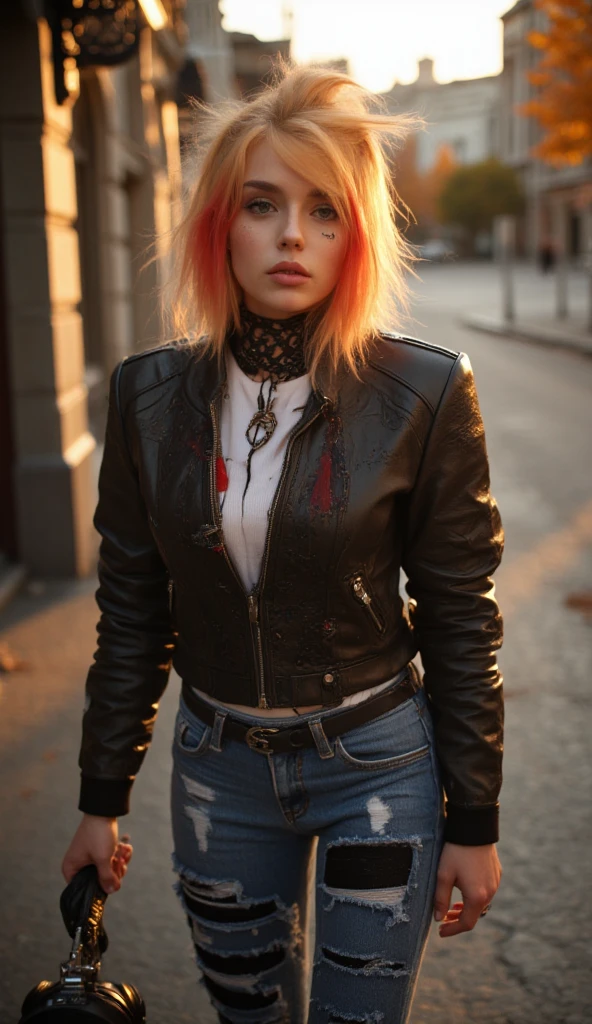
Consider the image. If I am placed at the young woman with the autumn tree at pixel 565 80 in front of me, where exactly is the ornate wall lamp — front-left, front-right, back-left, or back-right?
front-left

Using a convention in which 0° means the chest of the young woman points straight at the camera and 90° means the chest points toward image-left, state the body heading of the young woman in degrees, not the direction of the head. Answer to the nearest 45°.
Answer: approximately 0°

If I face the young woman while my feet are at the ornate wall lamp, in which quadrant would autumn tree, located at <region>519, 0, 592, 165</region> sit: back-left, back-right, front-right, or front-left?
back-left

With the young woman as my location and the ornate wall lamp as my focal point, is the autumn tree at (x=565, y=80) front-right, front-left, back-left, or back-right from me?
front-right

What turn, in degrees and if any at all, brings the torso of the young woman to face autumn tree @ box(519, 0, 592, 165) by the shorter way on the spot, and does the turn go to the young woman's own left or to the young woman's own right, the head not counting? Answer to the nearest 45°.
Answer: approximately 180°

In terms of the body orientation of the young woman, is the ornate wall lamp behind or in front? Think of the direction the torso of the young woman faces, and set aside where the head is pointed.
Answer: behind
